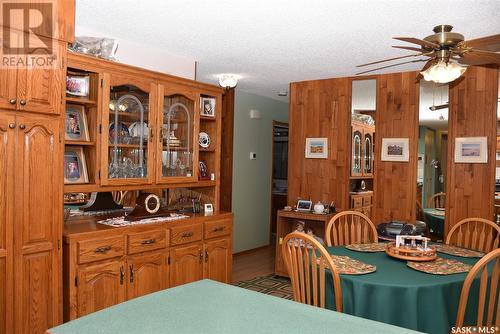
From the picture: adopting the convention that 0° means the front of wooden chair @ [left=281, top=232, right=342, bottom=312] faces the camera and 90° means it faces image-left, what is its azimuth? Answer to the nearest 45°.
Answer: approximately 225°

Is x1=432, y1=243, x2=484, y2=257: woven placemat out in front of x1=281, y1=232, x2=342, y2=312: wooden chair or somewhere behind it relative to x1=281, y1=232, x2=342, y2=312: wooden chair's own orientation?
in front

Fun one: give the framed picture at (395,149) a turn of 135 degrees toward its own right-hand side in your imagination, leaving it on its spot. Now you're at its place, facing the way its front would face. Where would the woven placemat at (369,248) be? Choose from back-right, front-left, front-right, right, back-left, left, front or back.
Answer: back-left

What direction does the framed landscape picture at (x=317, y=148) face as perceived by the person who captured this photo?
facing the viewer

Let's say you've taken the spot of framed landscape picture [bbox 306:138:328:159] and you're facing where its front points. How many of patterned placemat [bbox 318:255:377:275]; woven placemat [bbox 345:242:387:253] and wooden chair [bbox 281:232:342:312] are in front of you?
3

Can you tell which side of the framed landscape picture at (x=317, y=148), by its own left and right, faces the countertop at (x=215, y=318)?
front

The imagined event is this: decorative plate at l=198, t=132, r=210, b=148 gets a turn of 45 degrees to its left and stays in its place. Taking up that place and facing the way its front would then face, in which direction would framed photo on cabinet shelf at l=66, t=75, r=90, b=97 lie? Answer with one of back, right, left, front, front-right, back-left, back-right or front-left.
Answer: back-right

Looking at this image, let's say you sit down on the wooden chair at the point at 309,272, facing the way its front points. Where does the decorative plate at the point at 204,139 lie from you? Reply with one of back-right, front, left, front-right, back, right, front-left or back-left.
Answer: left

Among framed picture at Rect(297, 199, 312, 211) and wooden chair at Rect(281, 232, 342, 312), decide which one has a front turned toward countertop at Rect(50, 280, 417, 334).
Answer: the framed picture

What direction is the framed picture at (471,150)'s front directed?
toward the camera

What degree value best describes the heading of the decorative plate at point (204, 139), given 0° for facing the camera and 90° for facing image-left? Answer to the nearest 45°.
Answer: approximately 315°

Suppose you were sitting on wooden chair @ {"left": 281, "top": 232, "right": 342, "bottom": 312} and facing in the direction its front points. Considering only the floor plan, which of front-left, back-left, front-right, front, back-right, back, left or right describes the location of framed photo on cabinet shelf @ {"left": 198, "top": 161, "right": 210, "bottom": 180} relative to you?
left

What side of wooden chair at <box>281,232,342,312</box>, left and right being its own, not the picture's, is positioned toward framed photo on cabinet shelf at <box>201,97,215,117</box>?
left

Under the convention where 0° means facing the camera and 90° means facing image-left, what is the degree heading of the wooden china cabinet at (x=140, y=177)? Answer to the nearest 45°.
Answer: approximately 315°

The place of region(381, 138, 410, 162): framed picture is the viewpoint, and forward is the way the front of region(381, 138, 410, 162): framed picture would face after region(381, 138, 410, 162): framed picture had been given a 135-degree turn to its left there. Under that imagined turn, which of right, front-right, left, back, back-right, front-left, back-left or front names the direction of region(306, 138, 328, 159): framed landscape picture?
back-left

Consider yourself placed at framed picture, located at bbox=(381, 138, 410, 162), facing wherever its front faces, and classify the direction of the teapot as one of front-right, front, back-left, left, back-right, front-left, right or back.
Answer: right
